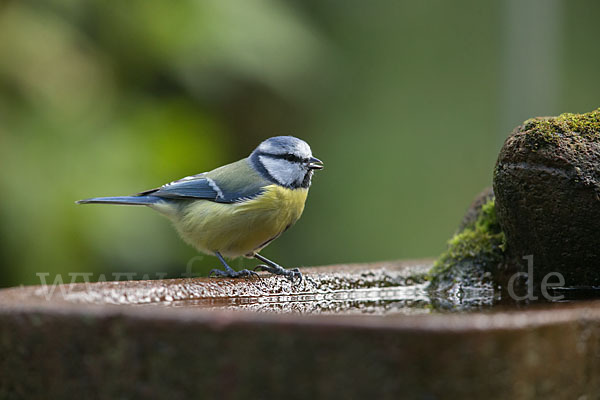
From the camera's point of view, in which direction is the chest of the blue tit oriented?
to the viewer's right

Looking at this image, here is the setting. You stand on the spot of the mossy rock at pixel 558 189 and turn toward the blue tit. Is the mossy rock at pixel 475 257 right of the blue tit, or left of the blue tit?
right

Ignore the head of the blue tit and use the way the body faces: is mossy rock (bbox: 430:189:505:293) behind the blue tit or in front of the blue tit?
in front

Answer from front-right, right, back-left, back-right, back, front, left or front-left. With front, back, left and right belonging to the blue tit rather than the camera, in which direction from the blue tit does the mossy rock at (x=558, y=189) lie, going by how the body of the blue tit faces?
front-right
